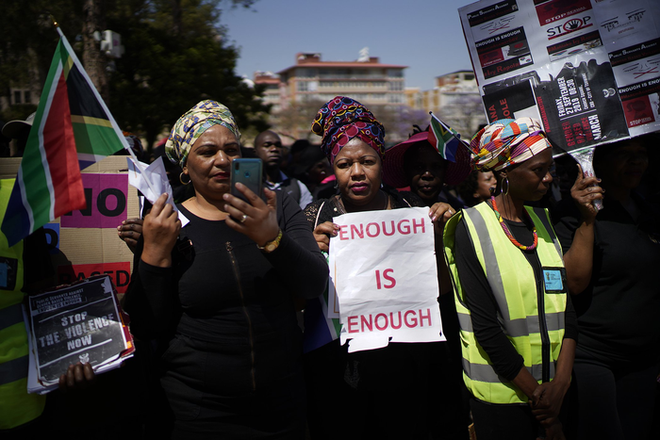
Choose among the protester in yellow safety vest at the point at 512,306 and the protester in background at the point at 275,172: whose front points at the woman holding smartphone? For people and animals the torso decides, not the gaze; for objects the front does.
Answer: the protester in background at the point at 275,172

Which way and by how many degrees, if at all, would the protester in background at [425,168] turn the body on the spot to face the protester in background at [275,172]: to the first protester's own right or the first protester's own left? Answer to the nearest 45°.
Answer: approximately 135° to the first protester's own right

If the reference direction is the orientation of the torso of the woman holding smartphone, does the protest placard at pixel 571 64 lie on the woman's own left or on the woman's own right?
on the woman's own left
